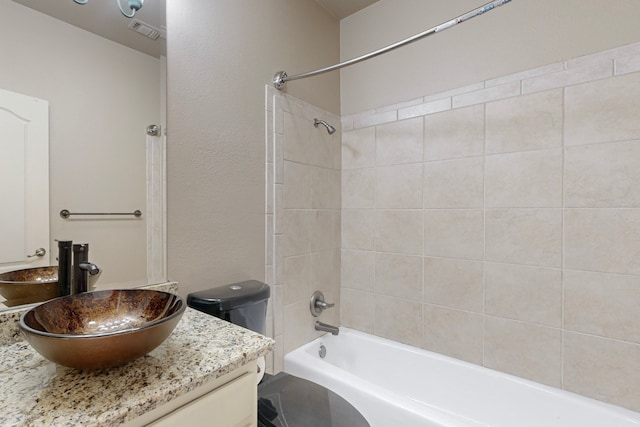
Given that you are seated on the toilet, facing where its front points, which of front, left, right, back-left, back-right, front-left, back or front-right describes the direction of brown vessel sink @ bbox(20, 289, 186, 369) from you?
right

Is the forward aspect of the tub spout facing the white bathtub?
yes

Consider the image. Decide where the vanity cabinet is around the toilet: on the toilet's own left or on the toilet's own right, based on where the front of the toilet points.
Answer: on the toilet's own right

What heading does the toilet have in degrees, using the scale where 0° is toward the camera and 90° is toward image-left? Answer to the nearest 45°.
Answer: approximately 315°

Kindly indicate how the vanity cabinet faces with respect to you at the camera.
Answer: facing the viewer and to the right of the viewer
